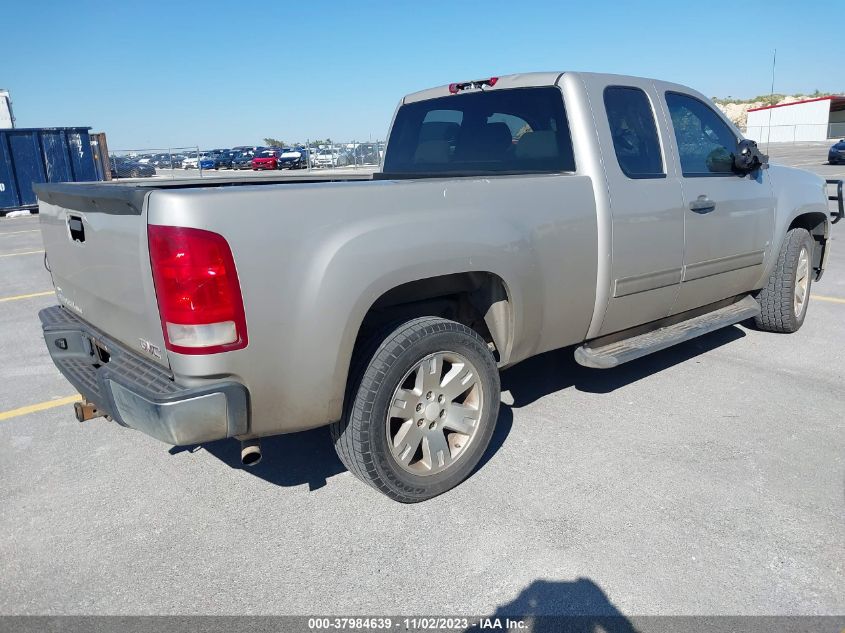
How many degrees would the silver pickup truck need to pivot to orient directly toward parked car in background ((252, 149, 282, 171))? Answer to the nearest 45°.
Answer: approximately 45° to its left

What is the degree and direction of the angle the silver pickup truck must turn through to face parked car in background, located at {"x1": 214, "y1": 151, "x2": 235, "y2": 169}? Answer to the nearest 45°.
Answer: approximately 45° to its left

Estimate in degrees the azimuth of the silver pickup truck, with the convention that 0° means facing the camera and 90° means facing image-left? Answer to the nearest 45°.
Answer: approximately 225°

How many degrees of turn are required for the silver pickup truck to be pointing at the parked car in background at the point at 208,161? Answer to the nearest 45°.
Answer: approximately 45° to its left

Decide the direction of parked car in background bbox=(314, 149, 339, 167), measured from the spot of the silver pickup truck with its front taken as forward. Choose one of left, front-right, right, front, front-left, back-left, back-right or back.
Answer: front-left

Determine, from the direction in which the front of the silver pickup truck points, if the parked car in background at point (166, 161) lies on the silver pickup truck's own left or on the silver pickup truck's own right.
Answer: on the silver pickup truck's own left

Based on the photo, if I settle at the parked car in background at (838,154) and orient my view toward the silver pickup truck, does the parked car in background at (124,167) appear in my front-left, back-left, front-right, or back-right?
front-right

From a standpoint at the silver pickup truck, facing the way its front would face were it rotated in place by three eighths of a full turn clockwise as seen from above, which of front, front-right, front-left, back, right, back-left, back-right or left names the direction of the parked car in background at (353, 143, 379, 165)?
back

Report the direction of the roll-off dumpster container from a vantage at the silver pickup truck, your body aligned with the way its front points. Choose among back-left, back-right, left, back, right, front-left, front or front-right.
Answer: left

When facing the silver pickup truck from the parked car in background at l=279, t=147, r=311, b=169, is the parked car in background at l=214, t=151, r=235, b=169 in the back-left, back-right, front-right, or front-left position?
back-right
